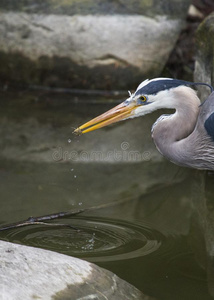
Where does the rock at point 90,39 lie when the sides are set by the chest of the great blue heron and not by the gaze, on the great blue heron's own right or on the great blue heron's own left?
on the great blue heron's own right

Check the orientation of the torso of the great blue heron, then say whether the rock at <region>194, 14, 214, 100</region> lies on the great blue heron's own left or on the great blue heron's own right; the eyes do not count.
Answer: on the great blue heron's own right

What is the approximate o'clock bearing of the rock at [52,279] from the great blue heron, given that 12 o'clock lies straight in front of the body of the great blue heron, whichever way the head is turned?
The rock is roughly at 10 o'clock from the great blue heron.

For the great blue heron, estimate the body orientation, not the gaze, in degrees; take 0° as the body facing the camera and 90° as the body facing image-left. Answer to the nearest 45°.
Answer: approximately 90°
